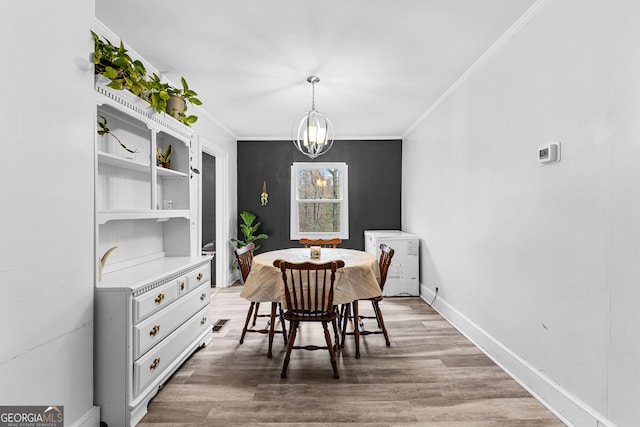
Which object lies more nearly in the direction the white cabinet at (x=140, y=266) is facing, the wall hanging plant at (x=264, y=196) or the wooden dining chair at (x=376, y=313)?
the wooden dining chair

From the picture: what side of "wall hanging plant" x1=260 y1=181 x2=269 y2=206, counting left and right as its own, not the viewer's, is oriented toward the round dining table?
front

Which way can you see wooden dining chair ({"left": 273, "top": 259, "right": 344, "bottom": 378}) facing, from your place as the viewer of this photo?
facing away from the viewer

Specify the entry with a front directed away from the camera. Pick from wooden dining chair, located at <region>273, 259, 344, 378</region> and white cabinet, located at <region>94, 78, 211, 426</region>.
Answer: the wooden dining chair

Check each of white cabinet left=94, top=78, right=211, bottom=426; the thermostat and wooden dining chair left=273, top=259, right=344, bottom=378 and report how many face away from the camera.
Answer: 1

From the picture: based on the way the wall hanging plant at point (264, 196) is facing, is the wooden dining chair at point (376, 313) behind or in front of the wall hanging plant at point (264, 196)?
in front

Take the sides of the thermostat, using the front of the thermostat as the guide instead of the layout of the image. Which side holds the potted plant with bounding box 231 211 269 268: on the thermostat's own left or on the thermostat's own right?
on the thermostat's own right

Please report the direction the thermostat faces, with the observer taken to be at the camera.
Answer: facing the viewer and to the left of the viewer

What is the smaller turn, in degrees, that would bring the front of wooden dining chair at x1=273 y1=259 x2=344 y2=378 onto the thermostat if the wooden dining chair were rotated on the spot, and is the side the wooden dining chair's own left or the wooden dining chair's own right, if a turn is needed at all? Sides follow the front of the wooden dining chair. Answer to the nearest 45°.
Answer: approximately 90° to the wooden dining chair's own right

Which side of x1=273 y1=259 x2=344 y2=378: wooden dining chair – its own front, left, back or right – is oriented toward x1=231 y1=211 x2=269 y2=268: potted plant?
front

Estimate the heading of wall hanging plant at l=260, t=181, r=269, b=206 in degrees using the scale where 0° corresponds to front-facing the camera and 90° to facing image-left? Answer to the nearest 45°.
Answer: approximately 0°

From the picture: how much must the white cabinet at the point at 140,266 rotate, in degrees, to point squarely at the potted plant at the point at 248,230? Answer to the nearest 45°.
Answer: approximately 90° to its left

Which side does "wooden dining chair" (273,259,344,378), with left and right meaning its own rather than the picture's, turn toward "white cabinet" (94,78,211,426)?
left

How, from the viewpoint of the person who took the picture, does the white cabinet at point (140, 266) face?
facing the viewer and to the right of the viewer

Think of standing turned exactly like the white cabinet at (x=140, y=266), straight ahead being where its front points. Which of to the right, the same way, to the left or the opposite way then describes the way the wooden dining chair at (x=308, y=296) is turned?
to the left

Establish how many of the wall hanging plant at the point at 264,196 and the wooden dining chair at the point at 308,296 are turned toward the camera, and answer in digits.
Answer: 1
